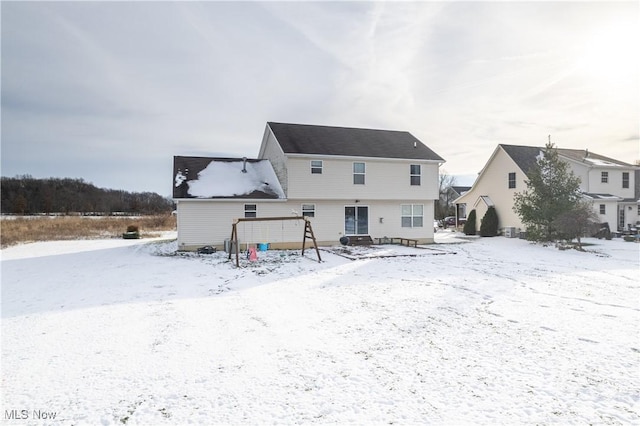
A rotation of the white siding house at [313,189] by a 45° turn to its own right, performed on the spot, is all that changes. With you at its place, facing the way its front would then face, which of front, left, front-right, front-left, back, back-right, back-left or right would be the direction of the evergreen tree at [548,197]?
front-right

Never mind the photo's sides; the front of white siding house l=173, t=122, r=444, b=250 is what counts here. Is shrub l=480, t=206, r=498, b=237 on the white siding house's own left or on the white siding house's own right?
on the white siding house's own right

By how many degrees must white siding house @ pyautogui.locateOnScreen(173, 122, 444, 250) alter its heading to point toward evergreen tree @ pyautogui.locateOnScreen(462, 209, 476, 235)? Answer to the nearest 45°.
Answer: approximately 45° to its right

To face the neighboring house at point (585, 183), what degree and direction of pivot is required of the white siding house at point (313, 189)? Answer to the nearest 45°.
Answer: approximately 90° to its right

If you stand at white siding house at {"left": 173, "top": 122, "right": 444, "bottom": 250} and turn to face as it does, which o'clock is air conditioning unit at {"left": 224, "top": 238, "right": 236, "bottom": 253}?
The air conditioning unit is roughly at 8 o'clock from the white siding house.

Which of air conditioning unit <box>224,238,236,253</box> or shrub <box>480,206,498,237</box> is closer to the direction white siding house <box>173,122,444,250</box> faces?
the shrub

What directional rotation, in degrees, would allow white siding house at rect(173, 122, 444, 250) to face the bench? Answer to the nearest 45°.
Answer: approximately 90° to its right

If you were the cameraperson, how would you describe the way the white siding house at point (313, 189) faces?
facing away from the viewer

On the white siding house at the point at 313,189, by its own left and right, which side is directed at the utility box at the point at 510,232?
right
